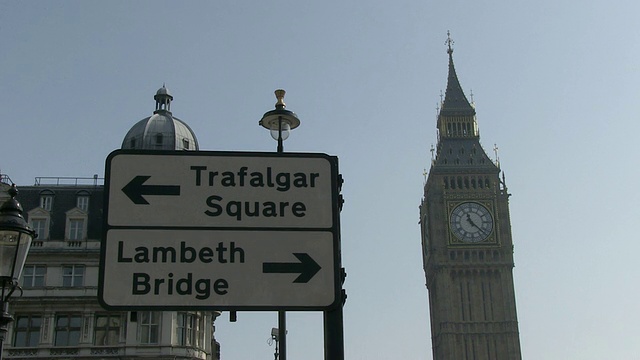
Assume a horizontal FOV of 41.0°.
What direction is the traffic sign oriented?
toward the camera

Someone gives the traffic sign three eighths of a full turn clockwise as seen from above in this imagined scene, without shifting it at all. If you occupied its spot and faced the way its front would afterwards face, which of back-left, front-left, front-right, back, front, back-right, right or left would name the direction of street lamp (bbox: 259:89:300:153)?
front-right

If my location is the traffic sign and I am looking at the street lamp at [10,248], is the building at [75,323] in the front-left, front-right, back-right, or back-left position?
front-right

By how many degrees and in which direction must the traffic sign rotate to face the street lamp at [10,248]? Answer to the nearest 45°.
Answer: approximately 135° to its right

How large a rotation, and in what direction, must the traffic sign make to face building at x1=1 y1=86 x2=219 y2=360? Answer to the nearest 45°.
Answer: approximately 180°
